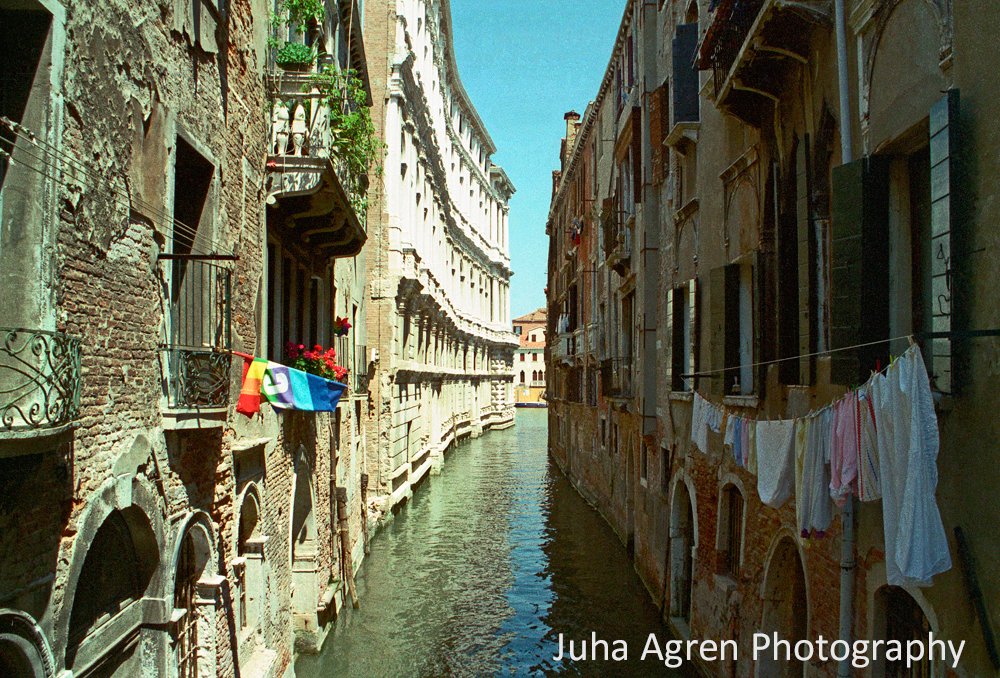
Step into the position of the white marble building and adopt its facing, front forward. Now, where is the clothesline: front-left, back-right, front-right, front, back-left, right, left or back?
right

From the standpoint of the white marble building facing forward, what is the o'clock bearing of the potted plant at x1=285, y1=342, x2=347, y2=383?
The potted plant is roughly at 3 o'clock from the white marble building.

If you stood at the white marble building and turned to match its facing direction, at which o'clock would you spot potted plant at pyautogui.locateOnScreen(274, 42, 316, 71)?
The potted plant is roughly at 3 o'clock from the white marble building.

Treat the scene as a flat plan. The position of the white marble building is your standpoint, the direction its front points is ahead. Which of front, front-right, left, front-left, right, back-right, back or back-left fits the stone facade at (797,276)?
right

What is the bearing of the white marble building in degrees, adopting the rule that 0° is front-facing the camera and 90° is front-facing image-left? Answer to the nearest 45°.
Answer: approximately 270°

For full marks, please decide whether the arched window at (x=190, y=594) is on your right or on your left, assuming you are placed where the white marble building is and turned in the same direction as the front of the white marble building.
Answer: on your right

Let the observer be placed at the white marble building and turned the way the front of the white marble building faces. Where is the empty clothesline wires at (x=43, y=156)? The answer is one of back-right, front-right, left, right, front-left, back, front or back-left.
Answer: right

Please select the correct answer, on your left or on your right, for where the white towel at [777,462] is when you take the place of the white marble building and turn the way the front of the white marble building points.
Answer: on your right

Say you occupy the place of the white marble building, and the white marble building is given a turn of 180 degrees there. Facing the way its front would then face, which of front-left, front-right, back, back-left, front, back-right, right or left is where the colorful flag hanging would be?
left

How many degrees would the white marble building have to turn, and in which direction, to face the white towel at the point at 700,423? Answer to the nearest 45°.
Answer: approximately 90° to its right

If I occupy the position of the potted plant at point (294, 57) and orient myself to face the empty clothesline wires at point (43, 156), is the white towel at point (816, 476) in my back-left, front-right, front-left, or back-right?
front-left

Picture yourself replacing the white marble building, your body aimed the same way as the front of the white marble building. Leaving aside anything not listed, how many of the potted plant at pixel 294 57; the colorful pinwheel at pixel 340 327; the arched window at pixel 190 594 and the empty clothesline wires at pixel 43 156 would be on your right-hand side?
4

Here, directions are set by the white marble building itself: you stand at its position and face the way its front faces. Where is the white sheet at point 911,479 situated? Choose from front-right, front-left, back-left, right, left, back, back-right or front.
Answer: right
